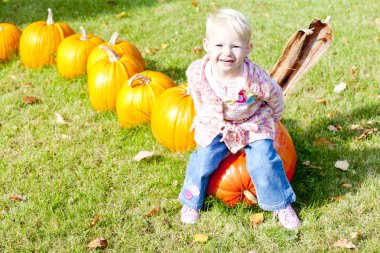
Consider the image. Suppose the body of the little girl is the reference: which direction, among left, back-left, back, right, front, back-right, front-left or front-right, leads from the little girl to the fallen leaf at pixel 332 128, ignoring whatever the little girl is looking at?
back-left

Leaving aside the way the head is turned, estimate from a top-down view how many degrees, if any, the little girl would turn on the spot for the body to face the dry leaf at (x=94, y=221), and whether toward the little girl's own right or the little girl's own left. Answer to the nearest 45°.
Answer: approximately 90° to the little girl's own right

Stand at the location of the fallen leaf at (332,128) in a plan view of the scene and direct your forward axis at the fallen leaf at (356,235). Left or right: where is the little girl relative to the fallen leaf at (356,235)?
right

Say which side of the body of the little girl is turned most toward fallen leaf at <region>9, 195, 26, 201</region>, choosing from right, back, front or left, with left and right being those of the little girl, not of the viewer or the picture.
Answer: right

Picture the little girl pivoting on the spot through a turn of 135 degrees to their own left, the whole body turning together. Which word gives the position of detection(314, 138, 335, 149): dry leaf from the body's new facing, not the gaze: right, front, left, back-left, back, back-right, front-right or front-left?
front

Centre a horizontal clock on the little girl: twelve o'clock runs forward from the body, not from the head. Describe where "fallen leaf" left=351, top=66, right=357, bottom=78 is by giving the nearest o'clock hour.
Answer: The fallen leaf is roughly at 7 o'clock from the little girl.

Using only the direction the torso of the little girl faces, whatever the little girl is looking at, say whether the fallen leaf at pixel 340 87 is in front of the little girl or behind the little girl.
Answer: behind

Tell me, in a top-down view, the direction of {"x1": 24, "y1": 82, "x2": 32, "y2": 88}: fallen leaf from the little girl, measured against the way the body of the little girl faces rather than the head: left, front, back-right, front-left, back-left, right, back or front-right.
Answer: back-right

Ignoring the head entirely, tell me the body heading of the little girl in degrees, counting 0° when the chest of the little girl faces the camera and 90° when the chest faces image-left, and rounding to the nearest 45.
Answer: approximately 0°
